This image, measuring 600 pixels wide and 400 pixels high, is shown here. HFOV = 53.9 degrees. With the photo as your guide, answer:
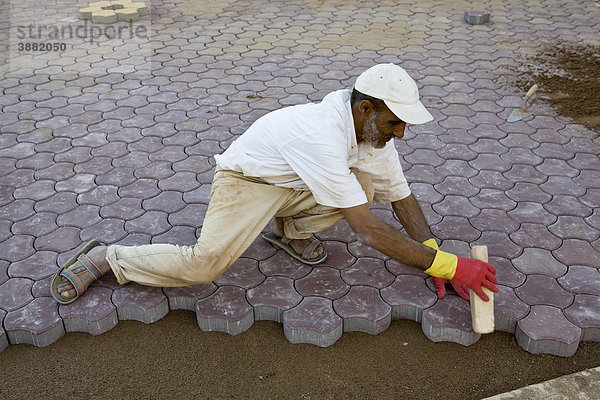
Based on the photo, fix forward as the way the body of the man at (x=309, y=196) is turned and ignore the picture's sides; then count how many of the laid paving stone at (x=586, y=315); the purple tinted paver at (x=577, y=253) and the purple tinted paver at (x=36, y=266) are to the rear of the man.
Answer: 1

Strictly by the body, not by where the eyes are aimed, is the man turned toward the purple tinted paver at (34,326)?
no

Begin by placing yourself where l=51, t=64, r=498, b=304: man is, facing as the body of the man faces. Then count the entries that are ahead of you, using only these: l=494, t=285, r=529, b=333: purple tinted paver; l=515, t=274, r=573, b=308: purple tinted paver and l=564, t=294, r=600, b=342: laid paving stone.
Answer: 3

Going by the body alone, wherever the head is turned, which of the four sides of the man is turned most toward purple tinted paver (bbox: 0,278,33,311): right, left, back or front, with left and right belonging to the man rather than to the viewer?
back

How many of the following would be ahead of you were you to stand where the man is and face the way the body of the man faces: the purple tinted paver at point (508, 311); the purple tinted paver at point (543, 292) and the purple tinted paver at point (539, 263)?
3

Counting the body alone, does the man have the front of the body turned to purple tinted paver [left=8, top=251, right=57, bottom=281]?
no

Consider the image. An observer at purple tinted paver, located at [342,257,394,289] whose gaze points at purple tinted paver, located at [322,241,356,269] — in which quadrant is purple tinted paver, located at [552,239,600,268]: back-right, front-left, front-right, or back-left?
back-right

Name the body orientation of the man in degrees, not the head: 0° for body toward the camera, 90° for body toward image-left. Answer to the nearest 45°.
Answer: approximately 270°

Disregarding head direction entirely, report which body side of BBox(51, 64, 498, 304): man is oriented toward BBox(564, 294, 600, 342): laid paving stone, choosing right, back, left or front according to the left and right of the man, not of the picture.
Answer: front

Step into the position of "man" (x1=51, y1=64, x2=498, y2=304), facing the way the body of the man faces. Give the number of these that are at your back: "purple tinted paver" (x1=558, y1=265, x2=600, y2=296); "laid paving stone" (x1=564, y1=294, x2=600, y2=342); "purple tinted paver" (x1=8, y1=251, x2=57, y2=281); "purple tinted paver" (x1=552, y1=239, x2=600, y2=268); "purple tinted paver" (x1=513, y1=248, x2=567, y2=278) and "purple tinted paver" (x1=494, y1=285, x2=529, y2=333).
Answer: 1

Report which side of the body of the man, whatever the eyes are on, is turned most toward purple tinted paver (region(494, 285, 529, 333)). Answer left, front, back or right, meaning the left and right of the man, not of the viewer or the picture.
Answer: front

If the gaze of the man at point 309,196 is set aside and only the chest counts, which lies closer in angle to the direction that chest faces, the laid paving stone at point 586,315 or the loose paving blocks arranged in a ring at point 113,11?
the laid paving stone

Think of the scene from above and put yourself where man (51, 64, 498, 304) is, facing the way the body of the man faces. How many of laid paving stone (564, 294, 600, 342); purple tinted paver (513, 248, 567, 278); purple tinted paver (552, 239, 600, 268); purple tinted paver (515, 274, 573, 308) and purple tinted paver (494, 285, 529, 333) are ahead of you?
5

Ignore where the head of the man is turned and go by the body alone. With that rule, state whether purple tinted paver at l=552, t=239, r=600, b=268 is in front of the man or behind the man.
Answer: in front
